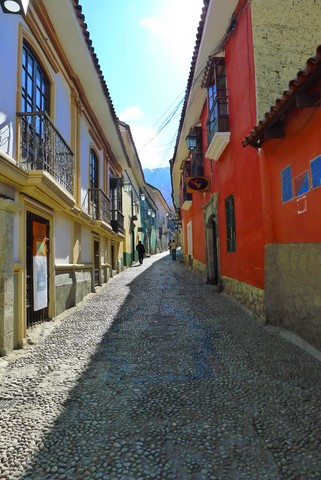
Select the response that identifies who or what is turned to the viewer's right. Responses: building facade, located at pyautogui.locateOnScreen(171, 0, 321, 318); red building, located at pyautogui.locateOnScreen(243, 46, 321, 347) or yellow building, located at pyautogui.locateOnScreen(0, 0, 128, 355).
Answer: the yellow building

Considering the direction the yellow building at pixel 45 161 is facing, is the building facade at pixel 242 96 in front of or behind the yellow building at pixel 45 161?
in front

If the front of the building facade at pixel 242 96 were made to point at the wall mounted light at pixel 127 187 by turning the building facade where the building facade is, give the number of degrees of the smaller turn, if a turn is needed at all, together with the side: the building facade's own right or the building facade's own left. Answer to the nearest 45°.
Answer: approximately 45° to the building facade's own right

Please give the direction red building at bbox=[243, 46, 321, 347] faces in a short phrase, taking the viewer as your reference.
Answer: facing to the left of the viewer

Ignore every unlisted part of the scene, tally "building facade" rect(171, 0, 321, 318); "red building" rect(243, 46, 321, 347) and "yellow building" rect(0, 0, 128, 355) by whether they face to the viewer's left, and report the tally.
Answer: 2

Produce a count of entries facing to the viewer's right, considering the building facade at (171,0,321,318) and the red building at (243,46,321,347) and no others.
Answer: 0

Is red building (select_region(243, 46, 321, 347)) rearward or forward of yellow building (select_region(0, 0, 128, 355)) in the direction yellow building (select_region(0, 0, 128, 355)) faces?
forward

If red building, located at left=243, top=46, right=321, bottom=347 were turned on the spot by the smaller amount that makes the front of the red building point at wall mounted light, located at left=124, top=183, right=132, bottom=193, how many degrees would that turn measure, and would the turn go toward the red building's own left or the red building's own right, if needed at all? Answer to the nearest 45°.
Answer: approximately 45° to the red building's own right

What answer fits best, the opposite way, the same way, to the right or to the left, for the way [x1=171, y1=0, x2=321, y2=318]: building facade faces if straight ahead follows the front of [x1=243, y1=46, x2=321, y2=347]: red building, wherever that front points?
the same way

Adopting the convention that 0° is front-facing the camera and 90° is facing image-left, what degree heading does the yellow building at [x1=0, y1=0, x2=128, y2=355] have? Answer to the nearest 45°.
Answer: approximately 270°

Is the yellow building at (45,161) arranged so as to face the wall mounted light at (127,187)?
no

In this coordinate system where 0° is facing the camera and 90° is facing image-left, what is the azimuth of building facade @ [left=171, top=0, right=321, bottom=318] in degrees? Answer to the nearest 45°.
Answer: approximately 90°

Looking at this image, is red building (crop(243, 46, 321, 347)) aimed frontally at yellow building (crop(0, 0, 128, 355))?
yes

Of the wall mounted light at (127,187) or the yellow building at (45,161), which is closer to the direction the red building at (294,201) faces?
the yellow building
